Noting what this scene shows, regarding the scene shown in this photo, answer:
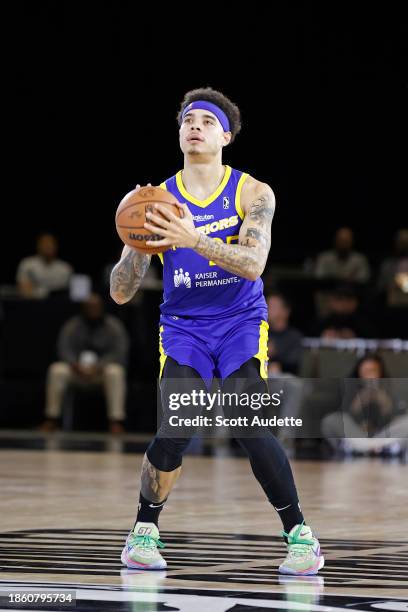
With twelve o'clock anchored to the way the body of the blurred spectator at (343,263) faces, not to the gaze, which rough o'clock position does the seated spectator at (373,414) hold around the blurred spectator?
The seated spectator is roughly at 12 o'clock from the blurred spectator.

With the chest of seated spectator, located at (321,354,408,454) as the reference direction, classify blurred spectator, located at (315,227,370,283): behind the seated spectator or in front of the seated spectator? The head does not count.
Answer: behind

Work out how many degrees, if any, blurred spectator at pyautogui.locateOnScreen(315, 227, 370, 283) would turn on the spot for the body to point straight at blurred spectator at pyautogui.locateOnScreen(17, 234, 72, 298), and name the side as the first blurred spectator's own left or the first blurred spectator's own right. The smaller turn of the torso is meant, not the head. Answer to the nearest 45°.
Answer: approximately 90° to the first blurred spectator's own right

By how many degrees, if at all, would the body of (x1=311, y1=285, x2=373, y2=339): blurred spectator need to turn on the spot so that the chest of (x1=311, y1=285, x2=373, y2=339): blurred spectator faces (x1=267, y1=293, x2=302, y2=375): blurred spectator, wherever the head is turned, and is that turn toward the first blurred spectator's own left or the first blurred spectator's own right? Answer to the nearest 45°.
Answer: approximately 45° to the first blurred spectator's own right

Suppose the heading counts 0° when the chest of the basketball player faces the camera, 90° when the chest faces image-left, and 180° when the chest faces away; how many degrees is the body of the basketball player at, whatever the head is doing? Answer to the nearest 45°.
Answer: approximately 0°

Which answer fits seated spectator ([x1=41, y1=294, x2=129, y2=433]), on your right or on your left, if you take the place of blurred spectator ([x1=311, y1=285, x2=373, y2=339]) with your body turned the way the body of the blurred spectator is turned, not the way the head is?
on your right

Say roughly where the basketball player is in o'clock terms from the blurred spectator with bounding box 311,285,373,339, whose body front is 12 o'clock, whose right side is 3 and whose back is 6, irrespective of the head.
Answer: The basketball player is roughly at 12 o'clock from the blurred spectator.
